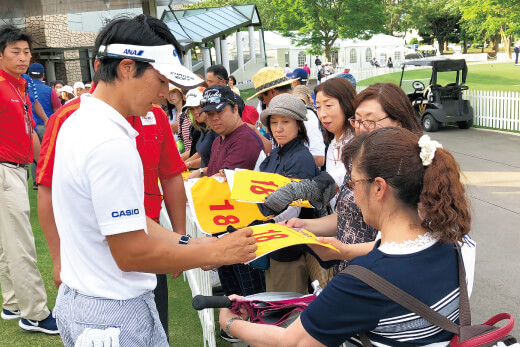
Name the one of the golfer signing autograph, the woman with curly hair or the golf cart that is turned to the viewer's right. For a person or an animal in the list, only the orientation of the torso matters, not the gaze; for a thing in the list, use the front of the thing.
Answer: the golfer signing autograph

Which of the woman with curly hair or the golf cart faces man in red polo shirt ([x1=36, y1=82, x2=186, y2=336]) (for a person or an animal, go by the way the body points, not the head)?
the woman with curly hair

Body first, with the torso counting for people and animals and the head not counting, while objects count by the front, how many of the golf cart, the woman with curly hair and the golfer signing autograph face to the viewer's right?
1

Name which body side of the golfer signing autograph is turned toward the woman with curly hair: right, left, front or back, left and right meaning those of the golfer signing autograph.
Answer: front

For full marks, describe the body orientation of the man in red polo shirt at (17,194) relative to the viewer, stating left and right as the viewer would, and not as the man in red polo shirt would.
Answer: facing the viewer and to the right of the viewer

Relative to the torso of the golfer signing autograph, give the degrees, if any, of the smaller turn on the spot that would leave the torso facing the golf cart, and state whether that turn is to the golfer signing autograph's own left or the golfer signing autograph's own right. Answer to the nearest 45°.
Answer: approximately 45° to the golfer signing autograph's own left

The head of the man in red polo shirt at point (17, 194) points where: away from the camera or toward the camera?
toward the camera

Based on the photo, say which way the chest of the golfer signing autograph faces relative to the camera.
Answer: to the viewer's right

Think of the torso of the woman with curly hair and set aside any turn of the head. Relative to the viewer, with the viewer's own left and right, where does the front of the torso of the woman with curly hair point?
facing away from the viewer and to the left of the viewer
